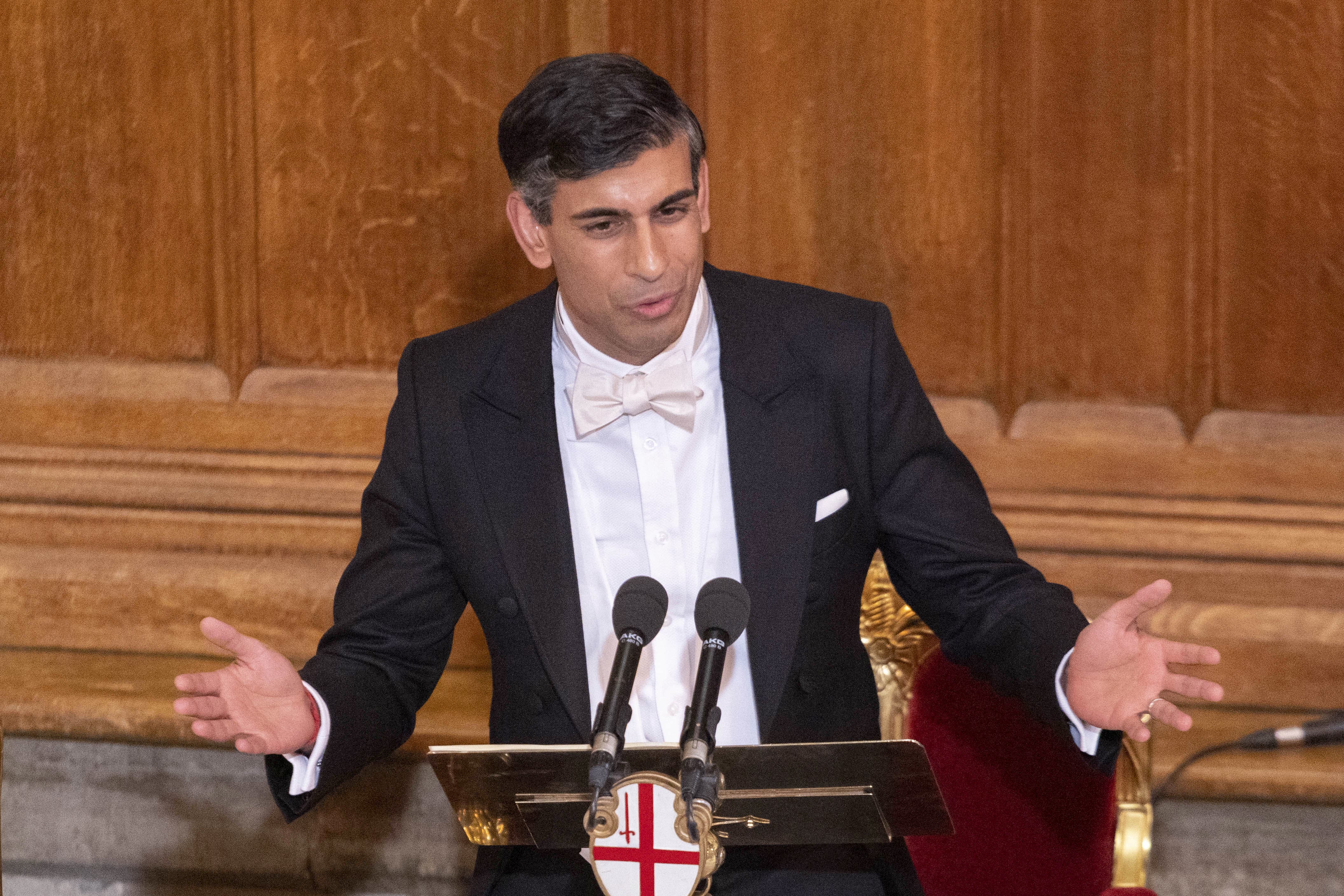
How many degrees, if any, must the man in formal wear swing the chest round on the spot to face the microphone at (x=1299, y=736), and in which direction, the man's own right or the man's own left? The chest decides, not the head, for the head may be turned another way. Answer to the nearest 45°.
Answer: approximately 135° to the man's own left

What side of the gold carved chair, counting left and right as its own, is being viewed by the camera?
front

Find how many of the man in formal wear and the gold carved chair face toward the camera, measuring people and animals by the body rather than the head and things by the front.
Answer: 2

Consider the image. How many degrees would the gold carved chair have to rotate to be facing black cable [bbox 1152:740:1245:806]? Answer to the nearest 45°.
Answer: approximately 135° to its left
